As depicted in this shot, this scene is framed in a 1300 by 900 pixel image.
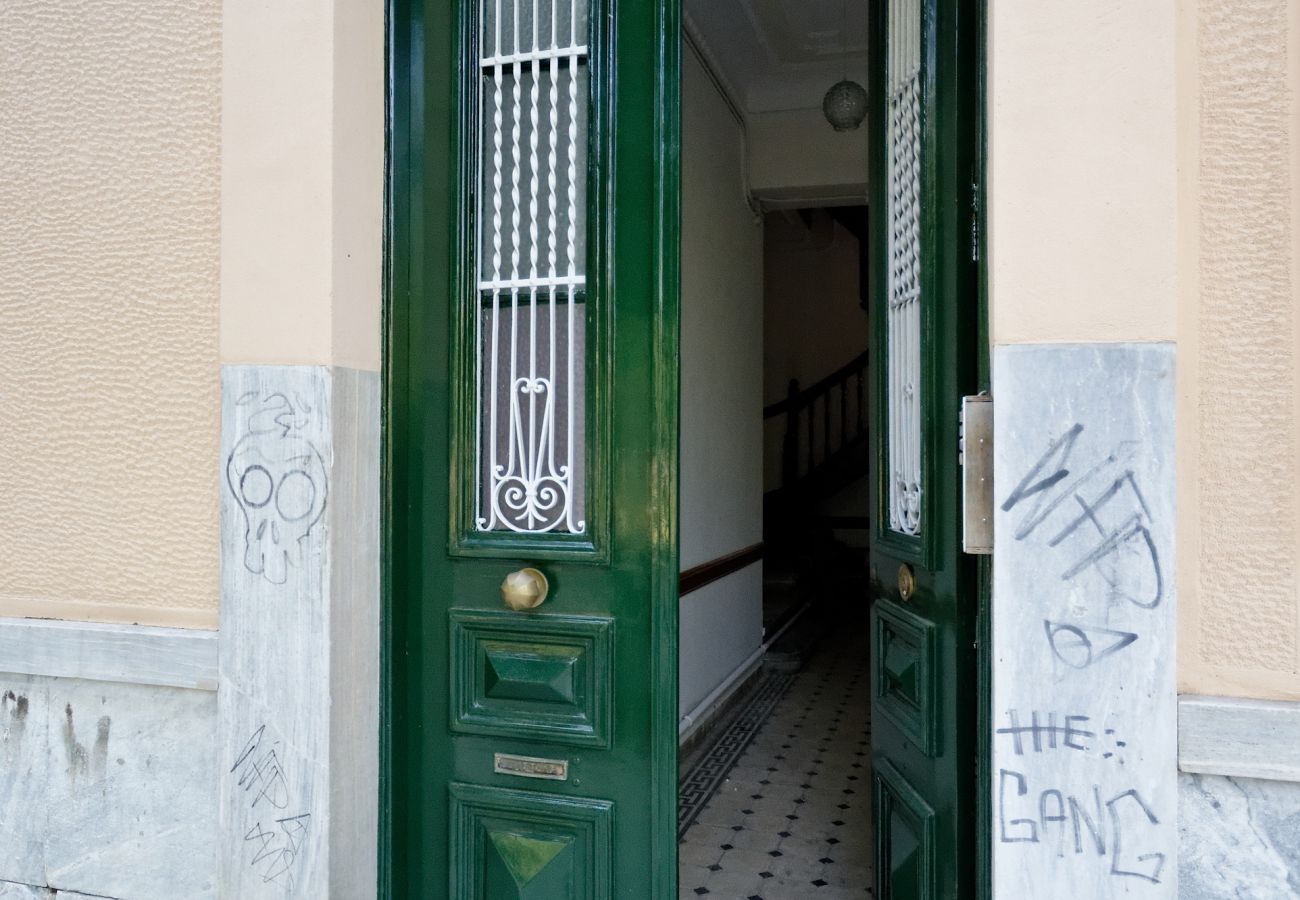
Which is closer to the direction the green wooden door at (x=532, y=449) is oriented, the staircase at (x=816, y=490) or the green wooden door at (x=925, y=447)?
the green wooden door

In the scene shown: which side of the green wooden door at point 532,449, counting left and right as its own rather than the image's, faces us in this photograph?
front

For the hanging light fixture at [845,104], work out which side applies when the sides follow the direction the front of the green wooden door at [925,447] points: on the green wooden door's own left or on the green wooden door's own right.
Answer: on the green wooden door's own right

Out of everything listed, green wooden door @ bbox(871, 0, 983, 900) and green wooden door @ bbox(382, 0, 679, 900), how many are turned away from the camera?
0

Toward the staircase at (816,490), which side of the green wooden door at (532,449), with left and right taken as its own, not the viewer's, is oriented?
back

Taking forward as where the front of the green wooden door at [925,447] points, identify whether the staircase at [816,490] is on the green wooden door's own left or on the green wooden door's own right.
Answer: on the green wooden door's own right

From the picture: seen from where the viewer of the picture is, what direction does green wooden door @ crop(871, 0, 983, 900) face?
facing the viewer and to the left of the viewer

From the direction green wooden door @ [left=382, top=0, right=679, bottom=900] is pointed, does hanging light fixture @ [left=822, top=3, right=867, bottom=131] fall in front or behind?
behind

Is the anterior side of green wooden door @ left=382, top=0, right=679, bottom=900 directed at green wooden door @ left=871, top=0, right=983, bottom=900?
no
